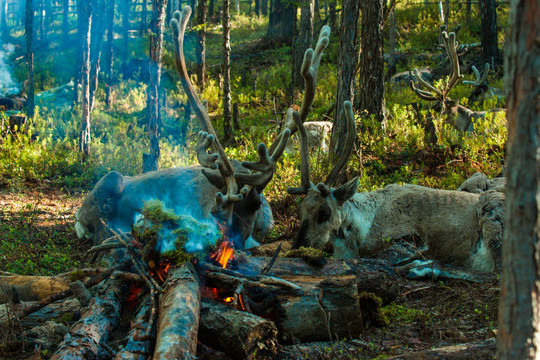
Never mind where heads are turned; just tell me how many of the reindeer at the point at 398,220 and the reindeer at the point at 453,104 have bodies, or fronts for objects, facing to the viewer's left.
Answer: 2

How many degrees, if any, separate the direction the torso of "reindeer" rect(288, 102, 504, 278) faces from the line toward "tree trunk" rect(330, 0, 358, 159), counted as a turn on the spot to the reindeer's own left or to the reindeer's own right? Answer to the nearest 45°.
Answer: approximately 90° to the reindeer's own right

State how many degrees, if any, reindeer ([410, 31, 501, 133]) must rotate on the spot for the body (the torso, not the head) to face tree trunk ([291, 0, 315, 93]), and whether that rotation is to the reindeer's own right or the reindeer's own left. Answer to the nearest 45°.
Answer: approximately 45° to the reindeer's own right

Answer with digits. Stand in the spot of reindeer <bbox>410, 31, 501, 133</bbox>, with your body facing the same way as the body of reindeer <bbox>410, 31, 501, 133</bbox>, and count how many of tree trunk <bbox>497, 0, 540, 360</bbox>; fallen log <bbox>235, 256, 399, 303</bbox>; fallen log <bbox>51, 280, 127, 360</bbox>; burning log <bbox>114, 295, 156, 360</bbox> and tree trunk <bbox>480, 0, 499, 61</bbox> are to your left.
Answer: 4

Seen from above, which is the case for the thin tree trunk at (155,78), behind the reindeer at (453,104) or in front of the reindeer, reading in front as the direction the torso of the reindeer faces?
in front

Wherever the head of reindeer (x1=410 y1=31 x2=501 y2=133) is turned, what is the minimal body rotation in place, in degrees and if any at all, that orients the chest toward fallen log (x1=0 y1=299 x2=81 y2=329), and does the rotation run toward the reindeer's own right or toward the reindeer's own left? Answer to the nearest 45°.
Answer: approximately 90° to the reindeer's own left

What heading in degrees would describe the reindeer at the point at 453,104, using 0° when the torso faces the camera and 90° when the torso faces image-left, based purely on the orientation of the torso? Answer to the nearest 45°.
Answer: approximately 90°

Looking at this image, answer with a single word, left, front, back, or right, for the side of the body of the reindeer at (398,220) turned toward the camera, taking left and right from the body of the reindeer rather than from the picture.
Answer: left
